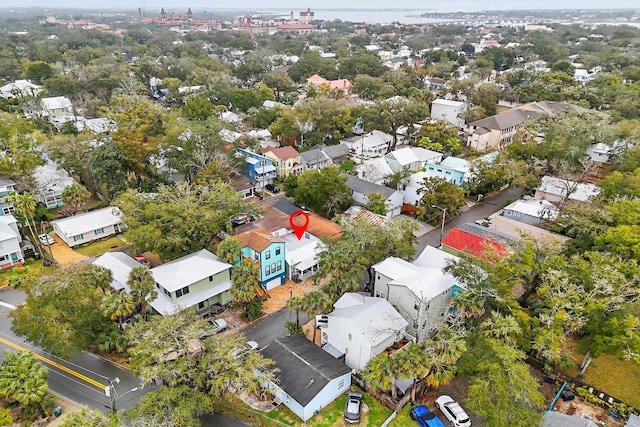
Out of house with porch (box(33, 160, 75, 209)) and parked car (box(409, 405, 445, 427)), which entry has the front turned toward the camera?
the house with porch

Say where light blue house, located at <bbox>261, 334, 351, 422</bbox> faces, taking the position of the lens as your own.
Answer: facing the viewer and to the left of the viewer

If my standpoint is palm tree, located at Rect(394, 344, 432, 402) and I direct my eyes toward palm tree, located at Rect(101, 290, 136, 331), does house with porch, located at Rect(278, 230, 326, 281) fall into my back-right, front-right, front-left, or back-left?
front-right

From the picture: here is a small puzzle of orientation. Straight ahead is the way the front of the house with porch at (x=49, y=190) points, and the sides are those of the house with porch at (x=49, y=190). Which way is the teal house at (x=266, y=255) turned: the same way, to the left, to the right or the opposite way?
the same way

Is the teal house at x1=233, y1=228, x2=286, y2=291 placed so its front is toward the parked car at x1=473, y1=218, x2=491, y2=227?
no

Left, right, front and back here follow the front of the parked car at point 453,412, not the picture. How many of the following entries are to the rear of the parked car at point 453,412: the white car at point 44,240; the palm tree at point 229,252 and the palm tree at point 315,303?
0

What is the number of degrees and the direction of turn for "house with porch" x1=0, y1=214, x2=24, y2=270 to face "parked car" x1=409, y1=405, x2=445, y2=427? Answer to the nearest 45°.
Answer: approximately 45° to its left

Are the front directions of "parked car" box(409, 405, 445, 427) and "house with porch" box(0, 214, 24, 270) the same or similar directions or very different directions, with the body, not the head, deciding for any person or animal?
very different directions

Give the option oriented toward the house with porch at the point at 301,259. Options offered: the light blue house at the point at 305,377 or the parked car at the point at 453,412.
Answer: the parked car

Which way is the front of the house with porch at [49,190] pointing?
toward the camera

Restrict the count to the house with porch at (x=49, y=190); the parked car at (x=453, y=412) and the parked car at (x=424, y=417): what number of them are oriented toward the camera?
1

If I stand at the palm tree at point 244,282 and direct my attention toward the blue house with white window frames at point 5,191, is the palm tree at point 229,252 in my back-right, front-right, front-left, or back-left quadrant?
front-right

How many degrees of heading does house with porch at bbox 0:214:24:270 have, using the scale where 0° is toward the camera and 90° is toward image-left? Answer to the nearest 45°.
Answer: approximately 0°
